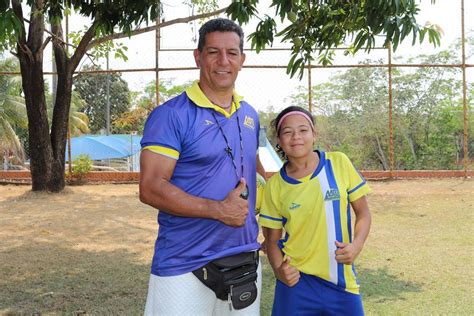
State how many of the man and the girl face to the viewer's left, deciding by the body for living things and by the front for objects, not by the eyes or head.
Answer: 0

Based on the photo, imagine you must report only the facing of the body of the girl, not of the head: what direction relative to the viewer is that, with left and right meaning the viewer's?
facing the viewer

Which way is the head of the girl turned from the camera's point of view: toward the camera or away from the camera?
toward the camera

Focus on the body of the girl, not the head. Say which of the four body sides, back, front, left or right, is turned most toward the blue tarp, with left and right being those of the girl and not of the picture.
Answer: back

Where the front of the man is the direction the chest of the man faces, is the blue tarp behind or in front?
behind

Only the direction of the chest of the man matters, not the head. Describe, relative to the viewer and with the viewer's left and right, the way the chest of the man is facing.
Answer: facing the viewer and to the right of the viewer
